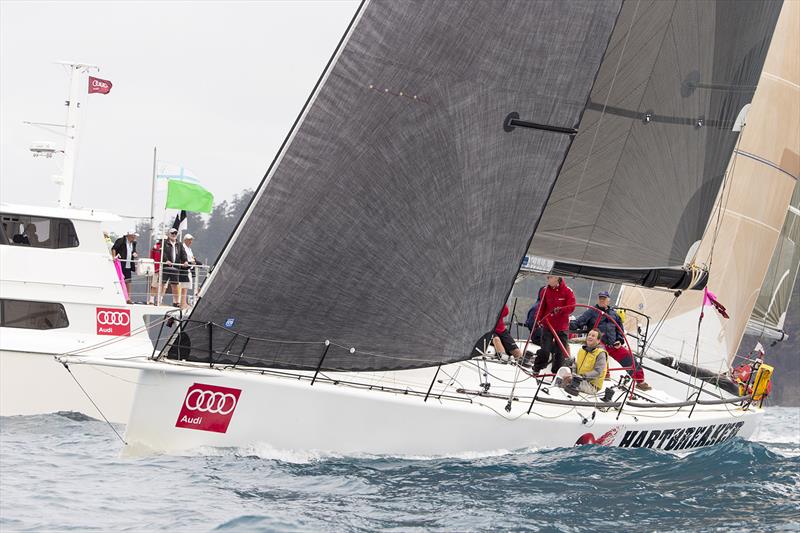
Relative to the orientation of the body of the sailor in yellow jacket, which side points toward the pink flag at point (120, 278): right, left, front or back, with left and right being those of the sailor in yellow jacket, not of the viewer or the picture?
right

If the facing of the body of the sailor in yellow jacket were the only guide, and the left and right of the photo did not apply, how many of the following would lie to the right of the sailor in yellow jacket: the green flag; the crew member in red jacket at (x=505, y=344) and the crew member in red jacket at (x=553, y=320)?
3

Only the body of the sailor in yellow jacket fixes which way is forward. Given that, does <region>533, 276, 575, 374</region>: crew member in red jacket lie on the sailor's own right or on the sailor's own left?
on the sailor's own right

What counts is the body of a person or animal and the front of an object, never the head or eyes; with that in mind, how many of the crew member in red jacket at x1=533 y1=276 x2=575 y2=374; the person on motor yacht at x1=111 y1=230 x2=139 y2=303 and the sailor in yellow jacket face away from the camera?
0

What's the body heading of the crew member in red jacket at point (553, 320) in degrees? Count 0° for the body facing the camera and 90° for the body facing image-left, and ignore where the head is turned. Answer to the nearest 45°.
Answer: approximately 45°

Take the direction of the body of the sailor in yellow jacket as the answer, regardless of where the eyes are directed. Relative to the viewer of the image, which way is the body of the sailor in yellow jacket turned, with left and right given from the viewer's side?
facing the viewer and to the left of the viewer

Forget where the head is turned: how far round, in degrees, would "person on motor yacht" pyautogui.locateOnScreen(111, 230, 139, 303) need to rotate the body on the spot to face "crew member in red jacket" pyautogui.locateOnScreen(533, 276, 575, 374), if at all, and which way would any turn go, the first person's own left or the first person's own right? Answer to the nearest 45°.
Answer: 0° — they already face them

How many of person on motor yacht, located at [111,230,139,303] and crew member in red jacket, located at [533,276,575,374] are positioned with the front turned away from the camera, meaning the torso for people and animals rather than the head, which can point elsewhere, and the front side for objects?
0

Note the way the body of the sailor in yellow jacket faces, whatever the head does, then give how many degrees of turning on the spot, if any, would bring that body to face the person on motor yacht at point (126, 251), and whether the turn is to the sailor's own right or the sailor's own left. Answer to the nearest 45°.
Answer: approximately 90° to the sailor's own right

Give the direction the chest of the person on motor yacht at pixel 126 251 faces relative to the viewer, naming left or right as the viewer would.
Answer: facing the viewer and to the right of the viewer

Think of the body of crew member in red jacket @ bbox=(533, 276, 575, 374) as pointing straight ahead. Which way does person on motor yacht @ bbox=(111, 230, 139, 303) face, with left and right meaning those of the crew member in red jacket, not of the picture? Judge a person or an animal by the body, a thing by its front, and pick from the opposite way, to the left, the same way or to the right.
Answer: to the left

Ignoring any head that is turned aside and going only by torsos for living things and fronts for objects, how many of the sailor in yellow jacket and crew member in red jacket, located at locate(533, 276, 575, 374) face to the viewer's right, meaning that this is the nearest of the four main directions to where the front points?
0

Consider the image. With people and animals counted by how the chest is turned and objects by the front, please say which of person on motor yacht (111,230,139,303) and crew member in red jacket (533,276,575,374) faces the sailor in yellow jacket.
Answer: the person on motor yacht

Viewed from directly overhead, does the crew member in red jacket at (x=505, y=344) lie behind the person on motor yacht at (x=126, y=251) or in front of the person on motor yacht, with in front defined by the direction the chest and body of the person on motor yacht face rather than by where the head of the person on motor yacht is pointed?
in front

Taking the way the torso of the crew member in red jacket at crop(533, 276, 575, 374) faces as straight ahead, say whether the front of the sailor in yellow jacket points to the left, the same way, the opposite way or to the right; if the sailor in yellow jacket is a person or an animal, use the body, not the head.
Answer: the same way
